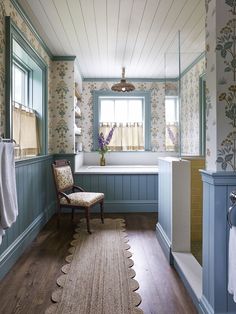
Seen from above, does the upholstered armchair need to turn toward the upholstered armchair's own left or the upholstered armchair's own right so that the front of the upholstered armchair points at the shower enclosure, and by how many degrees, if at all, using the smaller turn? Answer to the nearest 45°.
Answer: approximately 45° to the upholstered armchair's own left

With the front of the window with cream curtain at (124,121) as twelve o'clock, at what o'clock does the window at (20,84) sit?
The window is roughly at 1 o'clock from the window with cream curtain.

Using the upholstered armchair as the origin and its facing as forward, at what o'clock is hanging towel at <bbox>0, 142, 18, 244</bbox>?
The hanging towel is roughly at 2 o'clock from the upholstered armchair.

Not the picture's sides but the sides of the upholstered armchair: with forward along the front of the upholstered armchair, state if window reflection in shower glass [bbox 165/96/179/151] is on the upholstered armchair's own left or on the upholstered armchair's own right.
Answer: on the upholstered armchair's own left

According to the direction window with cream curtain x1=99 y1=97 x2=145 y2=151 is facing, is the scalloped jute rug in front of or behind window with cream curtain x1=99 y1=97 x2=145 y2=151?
in front

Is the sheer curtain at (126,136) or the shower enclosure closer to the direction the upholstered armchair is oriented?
the shower enclosure

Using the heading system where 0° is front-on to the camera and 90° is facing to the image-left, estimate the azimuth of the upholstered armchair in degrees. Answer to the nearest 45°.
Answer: approximately 315°

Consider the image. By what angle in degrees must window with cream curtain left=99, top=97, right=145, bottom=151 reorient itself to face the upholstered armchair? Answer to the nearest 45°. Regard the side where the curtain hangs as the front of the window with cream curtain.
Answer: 0° — it already faces it
